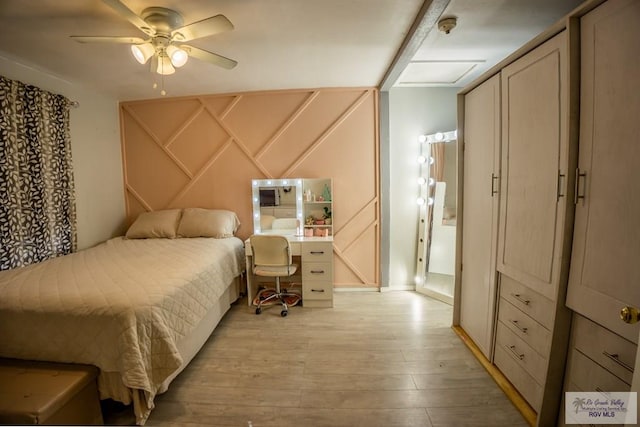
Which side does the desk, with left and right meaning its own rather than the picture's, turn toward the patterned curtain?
right

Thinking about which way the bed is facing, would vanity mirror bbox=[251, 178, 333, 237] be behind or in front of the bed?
behind

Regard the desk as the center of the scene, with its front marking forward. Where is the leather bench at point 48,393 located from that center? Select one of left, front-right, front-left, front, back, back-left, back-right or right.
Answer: front-right

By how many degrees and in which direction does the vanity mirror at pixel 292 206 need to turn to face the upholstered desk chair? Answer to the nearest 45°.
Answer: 0° — it already faces it

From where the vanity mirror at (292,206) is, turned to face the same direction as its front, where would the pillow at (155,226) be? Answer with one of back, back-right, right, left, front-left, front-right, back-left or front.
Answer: right

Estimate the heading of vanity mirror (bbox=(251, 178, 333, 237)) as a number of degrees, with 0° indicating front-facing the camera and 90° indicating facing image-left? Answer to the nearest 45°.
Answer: approximately 0°

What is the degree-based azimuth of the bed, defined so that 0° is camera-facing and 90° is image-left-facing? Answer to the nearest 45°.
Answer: approximately 45°
